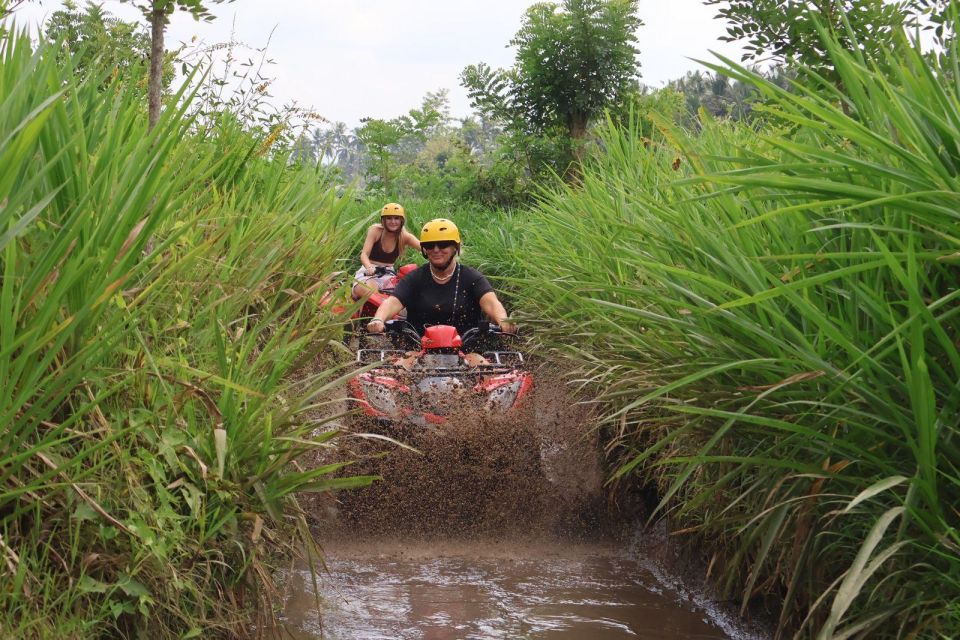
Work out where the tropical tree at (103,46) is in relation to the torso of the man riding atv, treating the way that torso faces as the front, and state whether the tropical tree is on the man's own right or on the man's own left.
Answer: on the man's own right

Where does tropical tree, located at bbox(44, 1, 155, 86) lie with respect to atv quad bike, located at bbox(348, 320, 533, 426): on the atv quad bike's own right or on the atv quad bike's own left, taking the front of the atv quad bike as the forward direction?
on the atv quad bike's own right

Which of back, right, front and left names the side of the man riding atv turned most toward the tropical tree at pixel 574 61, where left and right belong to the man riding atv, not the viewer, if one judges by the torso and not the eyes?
back

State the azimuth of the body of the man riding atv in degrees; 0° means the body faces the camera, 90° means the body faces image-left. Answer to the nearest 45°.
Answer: approximately 0°

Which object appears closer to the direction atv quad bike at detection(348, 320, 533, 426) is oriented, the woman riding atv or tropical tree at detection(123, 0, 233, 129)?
the tropical tree

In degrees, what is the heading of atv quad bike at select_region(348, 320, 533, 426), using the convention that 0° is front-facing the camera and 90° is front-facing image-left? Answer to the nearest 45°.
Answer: approximately 0°
